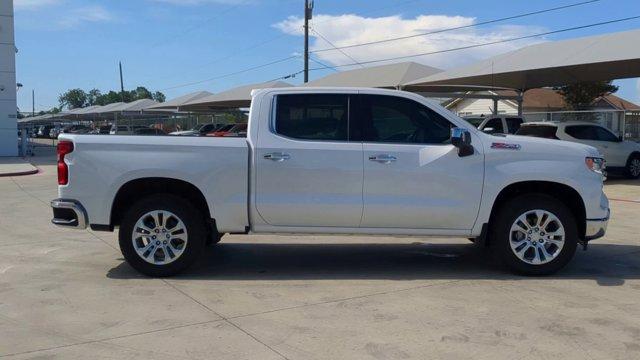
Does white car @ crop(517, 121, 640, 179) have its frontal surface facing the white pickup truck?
no

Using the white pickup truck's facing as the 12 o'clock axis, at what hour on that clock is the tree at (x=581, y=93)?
The tree is roughly at 10 o'clock from the white pickup truck.

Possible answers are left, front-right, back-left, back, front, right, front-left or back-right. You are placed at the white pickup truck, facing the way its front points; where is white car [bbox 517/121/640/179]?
front-left

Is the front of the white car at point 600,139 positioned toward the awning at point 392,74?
no

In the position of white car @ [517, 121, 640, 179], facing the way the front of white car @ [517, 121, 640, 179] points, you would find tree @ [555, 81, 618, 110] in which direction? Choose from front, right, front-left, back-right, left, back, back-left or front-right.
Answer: front-left

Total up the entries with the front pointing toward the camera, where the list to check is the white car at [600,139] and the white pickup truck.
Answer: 0

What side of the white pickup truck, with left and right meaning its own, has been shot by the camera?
right

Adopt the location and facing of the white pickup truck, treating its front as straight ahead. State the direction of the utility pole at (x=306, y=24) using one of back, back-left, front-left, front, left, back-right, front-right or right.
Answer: left

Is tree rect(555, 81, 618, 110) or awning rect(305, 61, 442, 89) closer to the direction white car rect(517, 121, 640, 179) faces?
the tree

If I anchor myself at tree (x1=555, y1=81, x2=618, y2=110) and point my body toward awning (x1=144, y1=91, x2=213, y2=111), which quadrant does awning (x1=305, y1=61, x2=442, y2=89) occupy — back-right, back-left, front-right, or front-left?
front-left

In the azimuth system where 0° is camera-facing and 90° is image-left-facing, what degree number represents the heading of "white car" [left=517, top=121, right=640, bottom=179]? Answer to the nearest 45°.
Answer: approximately 225°

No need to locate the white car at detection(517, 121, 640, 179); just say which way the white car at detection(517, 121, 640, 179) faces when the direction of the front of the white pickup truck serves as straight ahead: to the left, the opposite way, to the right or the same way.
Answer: the same way

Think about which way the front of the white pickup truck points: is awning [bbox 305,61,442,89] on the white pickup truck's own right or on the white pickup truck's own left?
on the white pickup truck's own left

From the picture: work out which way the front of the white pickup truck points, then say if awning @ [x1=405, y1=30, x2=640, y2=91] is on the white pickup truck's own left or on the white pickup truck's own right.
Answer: on the white pickup truck's own left

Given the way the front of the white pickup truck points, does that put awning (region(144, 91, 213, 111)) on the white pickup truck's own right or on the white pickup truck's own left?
on the white pickup truck's own left
